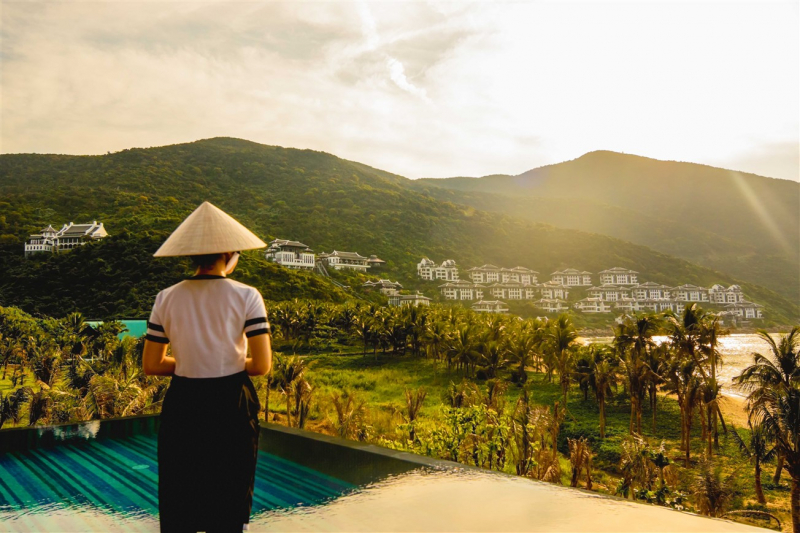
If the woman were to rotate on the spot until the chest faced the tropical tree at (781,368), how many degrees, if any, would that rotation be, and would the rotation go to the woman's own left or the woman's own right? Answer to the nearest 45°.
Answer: approximately 45° to the woman's own right

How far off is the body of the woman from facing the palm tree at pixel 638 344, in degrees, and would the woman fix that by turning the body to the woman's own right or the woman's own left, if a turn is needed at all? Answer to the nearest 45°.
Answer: approximately 45° to the woman's own right

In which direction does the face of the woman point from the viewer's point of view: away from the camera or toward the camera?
away from the camera

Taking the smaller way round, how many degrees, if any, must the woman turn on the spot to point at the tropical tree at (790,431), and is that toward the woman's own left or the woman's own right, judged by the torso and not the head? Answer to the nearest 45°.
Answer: approximately 45° to the woman's own right

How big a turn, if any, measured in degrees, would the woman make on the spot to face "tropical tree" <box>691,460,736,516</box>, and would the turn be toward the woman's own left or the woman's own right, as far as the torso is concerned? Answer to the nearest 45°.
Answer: approximately 45° to the woman's own right

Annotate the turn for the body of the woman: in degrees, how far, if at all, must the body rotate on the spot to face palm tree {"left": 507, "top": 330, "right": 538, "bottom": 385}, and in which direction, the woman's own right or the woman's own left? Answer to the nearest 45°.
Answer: approximately 45° to the woman's own right

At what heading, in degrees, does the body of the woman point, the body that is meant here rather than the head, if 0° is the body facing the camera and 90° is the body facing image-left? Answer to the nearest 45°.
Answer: approximately 180°

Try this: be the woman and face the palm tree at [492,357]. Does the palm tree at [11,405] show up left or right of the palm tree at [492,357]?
left

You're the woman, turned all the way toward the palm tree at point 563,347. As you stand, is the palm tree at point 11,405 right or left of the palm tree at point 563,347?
left
